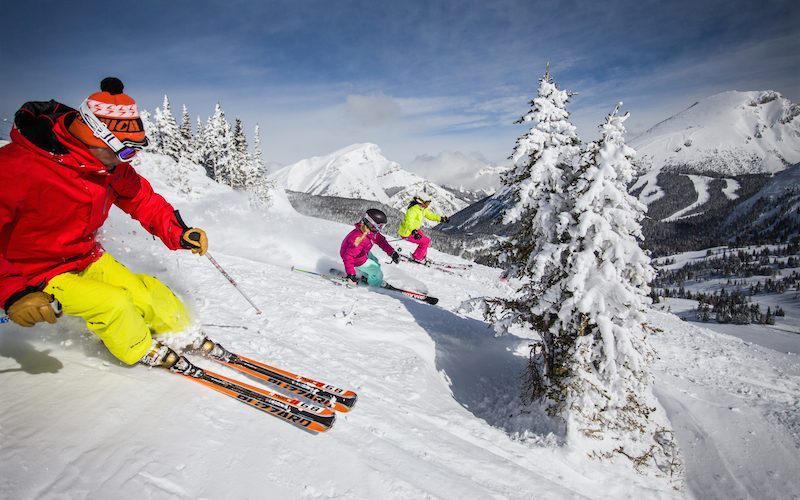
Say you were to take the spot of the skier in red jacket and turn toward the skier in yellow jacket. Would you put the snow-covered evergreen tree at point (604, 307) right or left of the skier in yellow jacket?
right

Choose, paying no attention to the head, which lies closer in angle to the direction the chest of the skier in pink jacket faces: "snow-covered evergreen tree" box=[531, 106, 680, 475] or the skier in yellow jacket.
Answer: the snow-covered evergreen tree

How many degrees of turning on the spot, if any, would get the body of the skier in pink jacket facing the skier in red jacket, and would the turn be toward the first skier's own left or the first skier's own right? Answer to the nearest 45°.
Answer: approximately 45° to the first skier's own right
